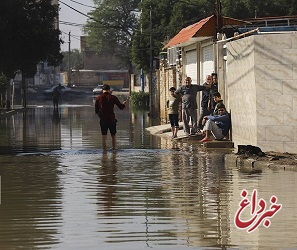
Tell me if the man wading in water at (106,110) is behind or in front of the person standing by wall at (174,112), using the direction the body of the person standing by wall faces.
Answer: in front

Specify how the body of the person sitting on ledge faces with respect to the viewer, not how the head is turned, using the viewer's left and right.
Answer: facing to the left of the viewer
